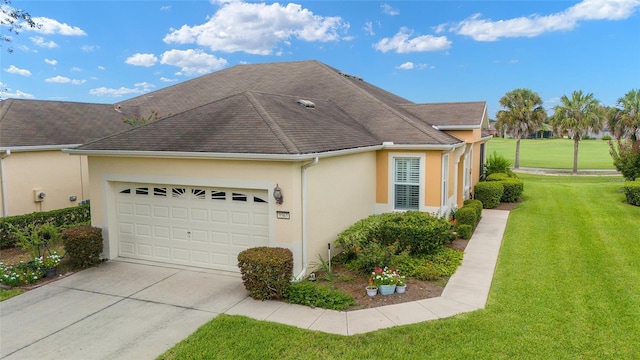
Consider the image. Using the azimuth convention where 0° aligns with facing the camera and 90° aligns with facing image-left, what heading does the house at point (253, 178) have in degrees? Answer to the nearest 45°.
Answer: approximately 45°

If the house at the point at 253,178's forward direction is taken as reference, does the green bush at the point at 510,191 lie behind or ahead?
behind

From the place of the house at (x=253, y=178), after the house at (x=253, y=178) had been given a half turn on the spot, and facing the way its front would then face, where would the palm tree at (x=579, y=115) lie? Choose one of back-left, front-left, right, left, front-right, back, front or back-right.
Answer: front

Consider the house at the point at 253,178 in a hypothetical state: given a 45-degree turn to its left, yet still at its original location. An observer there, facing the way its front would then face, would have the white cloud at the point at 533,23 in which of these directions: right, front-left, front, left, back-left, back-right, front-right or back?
back-left

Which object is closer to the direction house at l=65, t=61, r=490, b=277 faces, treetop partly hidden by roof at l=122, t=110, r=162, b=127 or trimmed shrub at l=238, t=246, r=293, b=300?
the trimmed shrub

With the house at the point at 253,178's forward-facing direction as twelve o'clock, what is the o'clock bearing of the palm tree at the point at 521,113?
The palm tree is roughly at 6 o'clock from the house.

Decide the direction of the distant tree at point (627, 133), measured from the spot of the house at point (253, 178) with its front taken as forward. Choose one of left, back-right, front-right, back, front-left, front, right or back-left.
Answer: back

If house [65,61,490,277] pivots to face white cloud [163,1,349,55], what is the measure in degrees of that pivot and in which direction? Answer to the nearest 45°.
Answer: approximately 135° to its right

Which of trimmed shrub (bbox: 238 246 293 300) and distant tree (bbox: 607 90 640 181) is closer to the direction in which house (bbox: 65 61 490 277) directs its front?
the trimmed shrub
